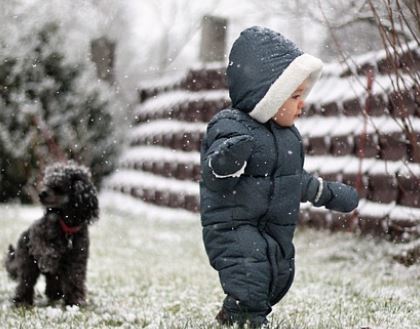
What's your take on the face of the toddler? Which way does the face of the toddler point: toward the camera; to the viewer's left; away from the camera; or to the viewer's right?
to the viewer's right

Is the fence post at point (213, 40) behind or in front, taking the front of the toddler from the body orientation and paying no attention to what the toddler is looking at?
behind
